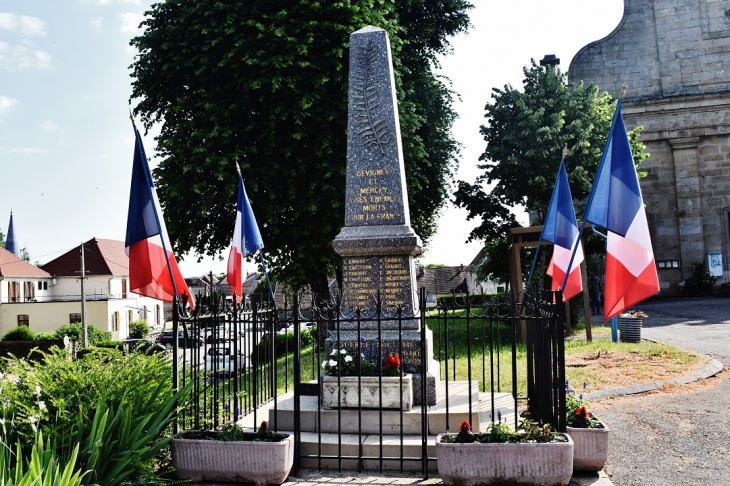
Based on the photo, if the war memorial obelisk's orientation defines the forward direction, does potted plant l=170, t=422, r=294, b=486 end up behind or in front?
in front

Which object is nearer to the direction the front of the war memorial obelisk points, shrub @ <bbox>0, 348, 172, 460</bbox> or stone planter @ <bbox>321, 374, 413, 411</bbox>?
the stone planter

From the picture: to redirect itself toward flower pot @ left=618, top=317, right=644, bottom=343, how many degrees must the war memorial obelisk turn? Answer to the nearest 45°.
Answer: approximately 135° to its left

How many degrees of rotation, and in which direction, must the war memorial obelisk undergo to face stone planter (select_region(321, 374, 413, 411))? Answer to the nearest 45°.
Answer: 0° — it already faces it

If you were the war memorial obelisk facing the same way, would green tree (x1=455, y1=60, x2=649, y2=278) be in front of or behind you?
behind

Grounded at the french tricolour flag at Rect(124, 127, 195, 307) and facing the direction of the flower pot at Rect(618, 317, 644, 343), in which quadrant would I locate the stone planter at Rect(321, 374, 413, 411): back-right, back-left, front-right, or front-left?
front-right

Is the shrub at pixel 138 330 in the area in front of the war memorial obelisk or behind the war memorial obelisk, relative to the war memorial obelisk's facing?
behind

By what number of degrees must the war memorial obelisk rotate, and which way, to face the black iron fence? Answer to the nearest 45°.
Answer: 0° — it already faces it

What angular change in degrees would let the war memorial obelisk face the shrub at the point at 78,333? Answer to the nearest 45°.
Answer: approximately 135° to its right

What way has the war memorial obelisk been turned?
toward the camera

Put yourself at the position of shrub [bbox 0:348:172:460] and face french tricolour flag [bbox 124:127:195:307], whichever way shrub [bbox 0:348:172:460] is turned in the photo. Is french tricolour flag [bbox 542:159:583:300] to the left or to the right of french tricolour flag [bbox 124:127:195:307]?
right

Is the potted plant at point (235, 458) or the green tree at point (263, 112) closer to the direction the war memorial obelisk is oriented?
the potted plant

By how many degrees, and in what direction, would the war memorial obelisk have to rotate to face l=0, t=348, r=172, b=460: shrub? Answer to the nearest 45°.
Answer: approximately 45° to its right
